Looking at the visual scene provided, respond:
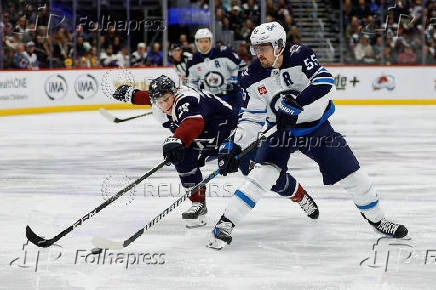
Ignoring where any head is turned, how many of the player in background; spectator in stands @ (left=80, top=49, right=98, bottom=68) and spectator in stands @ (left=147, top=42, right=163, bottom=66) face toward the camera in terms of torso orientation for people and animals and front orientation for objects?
3

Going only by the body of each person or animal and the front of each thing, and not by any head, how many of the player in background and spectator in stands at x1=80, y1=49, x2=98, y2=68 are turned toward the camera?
2

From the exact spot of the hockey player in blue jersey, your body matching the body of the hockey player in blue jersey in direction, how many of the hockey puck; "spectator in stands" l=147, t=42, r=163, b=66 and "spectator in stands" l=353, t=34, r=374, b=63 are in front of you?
1

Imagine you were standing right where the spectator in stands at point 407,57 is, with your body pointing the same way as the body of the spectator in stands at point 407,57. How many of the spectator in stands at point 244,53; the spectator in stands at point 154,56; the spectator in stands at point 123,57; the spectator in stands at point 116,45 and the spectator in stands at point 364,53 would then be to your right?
5

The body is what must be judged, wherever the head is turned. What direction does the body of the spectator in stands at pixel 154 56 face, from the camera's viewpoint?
toward the camera

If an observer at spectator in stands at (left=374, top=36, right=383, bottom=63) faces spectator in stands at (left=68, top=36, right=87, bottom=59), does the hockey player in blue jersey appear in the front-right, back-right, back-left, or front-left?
front-left

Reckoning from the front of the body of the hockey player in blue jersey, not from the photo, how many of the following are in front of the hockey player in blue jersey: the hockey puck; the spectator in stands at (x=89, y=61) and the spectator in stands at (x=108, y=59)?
1

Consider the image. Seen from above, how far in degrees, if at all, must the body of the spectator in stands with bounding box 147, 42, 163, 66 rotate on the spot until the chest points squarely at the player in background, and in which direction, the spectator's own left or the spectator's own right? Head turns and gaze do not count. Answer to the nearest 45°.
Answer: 0° — they already face them

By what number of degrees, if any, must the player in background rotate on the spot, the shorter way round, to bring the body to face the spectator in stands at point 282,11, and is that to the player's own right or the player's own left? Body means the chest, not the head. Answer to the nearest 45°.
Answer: approximately 180°

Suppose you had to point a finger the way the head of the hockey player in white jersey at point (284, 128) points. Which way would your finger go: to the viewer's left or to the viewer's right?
to the viewer's left

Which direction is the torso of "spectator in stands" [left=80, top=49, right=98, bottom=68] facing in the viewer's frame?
toward the camera

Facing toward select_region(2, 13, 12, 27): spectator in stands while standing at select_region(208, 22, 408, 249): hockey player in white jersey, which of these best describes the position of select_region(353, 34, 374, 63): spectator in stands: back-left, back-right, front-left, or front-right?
front-right

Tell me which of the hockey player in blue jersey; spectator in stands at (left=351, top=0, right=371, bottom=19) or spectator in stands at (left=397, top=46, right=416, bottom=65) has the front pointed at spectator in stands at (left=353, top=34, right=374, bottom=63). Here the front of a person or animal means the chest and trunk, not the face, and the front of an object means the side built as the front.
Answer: spectator in stands at (left=351, top=0, right=371, bottom=19)

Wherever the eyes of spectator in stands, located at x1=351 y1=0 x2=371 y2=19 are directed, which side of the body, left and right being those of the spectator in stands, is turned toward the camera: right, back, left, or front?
front

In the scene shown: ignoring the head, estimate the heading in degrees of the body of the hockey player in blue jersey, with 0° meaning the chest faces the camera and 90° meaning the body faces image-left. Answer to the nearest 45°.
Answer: approximately 45°
